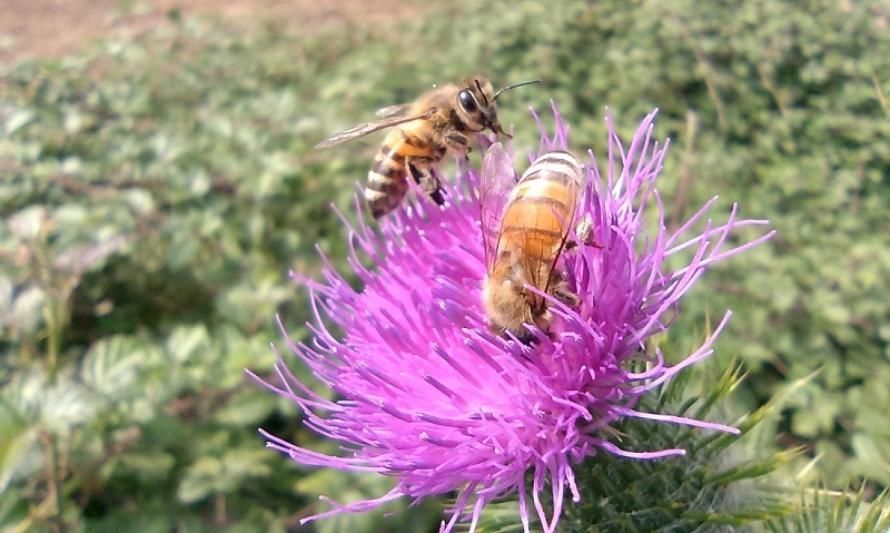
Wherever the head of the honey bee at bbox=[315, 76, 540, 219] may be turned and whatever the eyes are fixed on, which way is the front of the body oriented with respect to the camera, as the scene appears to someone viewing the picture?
to the viewer's right

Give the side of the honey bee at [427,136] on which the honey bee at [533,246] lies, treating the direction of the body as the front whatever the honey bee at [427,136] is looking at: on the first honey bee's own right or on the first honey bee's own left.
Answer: on the first honey bee's own right
